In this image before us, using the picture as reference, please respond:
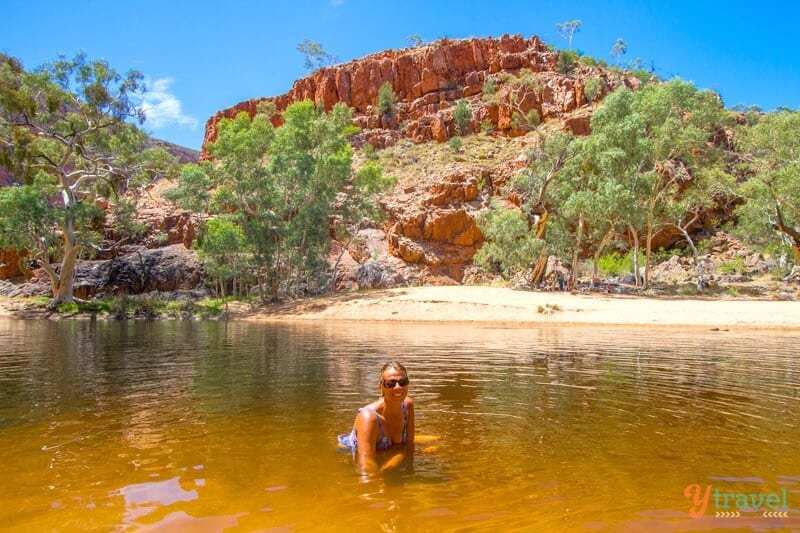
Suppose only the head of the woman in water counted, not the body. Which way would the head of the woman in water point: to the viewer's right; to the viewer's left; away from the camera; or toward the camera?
toward the camera

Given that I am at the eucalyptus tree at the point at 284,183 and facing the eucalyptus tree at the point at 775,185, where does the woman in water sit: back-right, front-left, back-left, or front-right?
front-right

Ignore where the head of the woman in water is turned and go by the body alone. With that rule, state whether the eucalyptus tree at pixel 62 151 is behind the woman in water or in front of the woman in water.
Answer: behind

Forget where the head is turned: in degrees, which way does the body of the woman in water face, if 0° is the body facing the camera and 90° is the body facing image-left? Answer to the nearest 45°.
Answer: approximately 315°

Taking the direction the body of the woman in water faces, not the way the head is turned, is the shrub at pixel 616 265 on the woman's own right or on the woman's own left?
on the woman's own left

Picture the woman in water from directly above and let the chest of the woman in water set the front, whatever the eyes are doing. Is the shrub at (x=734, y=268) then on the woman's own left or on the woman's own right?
on the woman's own left

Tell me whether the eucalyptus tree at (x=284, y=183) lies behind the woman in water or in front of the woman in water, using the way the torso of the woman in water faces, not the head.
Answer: behind

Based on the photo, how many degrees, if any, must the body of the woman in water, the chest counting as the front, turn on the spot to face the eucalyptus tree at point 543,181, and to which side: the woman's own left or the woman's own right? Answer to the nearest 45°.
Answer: approximately 135° to the woman's own left
